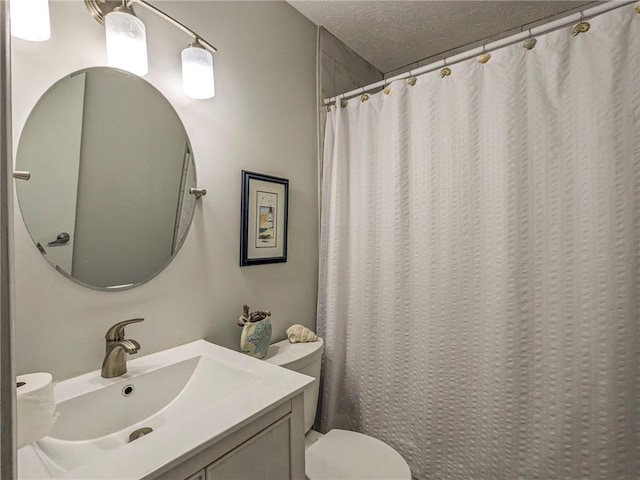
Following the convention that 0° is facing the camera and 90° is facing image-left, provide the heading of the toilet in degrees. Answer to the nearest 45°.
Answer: approximately 315°

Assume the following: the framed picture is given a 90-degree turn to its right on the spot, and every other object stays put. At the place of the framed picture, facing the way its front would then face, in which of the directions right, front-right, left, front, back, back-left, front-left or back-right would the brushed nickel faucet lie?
front

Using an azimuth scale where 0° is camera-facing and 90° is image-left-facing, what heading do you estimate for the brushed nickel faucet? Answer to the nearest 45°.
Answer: approximately 315°

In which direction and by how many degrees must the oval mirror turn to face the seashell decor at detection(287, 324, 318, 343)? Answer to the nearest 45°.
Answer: approximately 45° to its left

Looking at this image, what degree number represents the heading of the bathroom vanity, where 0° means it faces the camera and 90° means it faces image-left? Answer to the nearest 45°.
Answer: approximately 315°

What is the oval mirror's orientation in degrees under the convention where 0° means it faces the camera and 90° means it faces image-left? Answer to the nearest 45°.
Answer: approximately 315°
